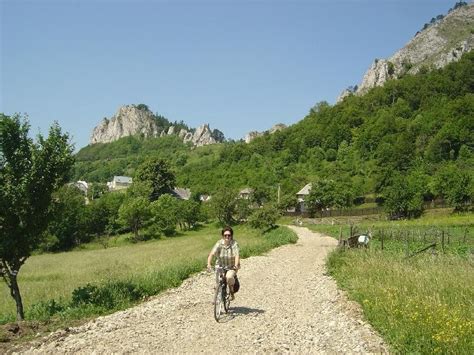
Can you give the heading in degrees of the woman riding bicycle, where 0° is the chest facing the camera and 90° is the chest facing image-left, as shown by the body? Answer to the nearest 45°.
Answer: approximately 0°

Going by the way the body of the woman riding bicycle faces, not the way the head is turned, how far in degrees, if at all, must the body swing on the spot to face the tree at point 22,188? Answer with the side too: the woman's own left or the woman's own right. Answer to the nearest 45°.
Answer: approximately 90° to the woman's own right
